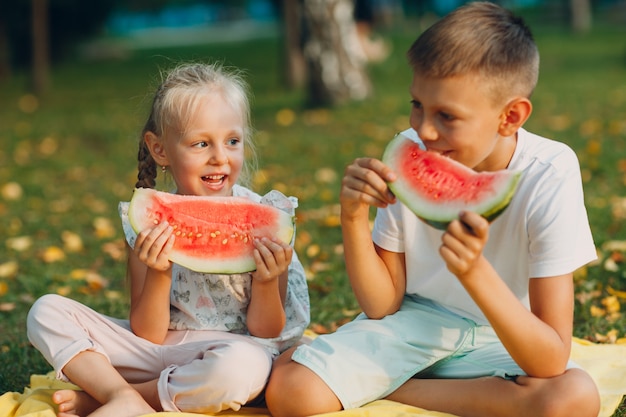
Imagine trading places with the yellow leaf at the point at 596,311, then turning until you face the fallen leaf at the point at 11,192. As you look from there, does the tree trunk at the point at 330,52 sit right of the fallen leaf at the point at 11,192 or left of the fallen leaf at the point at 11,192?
right

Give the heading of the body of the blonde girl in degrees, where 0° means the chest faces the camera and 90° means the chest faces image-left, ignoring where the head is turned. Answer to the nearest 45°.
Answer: approximately 0°

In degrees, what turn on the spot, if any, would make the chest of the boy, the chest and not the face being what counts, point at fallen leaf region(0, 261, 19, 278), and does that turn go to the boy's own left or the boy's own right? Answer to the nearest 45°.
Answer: approximately 90° to the boy's own right

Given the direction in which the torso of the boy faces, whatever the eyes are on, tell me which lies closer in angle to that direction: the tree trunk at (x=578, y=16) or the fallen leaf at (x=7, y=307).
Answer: the fallen leaf

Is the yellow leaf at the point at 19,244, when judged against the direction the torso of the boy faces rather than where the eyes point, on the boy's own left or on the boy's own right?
on the boy's own right

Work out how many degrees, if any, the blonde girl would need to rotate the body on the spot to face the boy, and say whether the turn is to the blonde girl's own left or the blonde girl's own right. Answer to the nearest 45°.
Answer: approximately 45° to the blonde girl's own left

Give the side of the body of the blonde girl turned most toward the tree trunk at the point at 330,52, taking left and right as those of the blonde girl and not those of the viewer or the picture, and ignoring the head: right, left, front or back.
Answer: back

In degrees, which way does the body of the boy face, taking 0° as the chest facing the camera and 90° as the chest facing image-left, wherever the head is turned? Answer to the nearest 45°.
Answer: approximately 45°
